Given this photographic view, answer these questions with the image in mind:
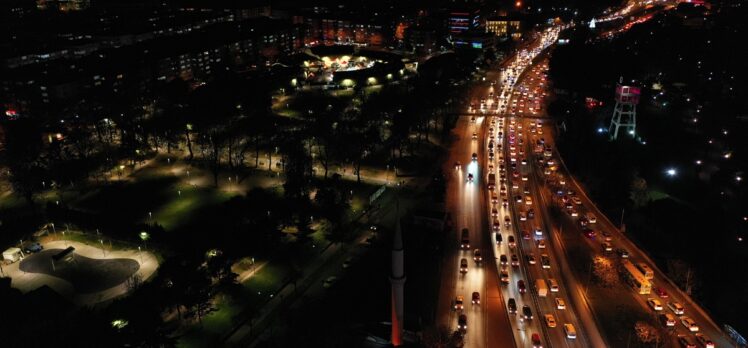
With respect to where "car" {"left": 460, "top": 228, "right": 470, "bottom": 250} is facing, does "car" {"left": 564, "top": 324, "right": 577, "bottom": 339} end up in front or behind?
in front

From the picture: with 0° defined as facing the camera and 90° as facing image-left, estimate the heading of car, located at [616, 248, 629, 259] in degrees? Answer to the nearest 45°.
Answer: approximately 135°

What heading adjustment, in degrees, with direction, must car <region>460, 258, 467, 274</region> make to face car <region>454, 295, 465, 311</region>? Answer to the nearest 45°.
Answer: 0° — it already faces it

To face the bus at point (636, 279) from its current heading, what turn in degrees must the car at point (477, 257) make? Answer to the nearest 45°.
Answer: approximately 90° to its left

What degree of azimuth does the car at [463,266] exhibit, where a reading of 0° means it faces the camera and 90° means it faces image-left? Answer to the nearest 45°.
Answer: approximately 0°

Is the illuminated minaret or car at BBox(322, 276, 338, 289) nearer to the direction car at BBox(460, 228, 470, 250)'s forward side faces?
the illuminated minaret
